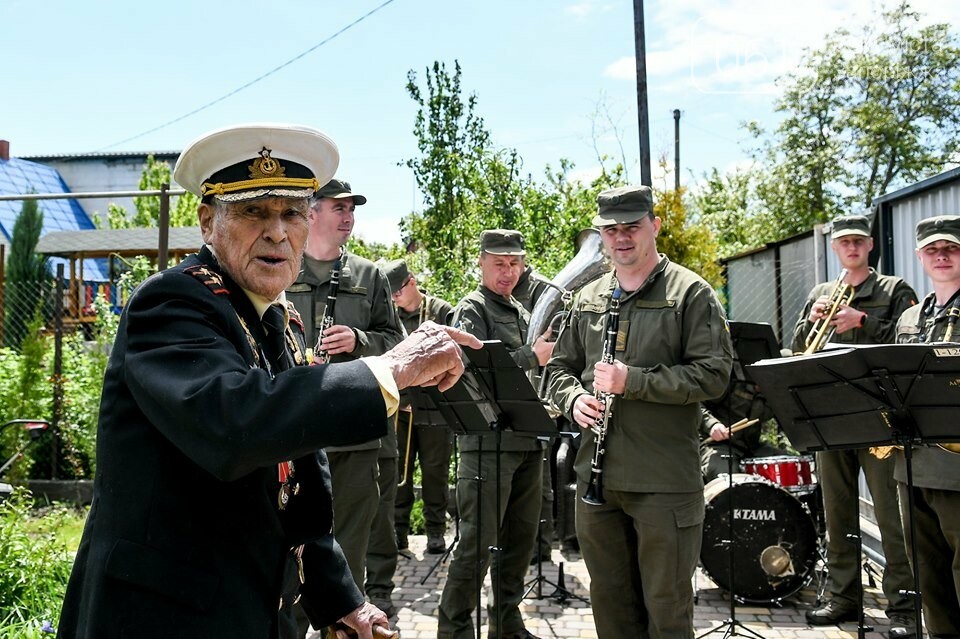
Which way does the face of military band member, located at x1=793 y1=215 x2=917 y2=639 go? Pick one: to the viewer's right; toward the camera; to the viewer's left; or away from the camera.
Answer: toward the camera

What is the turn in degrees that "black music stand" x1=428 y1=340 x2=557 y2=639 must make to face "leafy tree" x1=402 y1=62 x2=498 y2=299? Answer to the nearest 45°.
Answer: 0° — it already faces it

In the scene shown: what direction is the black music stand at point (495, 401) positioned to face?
away from the camera

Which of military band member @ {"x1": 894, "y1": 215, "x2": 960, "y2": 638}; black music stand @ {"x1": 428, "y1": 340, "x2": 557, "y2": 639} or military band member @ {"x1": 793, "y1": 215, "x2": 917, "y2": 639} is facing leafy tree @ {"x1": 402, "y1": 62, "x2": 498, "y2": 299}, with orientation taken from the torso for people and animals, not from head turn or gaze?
the black music stand

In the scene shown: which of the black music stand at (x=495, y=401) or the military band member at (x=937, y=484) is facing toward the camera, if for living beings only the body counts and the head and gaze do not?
the military band member

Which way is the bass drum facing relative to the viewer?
toward the camera

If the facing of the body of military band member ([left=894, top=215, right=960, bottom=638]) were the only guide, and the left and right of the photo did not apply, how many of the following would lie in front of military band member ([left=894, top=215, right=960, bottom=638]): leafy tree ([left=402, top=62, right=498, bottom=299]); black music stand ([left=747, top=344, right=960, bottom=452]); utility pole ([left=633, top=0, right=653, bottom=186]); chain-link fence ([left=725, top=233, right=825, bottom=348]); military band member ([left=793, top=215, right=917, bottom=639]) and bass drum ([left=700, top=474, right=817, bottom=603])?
1

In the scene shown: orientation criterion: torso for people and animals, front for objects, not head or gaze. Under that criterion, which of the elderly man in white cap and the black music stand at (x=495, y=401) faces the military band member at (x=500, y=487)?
the black music stand

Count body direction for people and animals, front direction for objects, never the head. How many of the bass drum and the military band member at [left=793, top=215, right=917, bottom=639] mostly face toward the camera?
2

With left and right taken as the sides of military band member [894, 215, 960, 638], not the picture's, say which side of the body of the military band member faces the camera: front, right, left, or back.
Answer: front

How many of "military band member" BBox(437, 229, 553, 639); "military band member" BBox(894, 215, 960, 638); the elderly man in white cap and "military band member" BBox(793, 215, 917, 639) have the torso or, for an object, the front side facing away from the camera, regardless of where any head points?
0

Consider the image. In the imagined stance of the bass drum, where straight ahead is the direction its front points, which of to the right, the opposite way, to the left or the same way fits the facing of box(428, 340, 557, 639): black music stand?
the opposite way

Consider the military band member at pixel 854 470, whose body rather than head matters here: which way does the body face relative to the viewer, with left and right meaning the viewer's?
facing the viewer

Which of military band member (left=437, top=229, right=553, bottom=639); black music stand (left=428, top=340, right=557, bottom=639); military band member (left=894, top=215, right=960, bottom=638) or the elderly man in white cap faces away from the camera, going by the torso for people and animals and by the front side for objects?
the black music stand

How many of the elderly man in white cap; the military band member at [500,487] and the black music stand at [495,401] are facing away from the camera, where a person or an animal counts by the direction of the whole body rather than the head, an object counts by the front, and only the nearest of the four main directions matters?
1

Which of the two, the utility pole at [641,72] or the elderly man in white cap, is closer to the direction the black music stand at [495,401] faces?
the utility pole

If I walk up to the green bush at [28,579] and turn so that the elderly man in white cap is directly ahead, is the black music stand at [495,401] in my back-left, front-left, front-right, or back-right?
front-left

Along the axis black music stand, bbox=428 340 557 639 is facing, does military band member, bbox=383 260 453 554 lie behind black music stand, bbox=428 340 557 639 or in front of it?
in front
